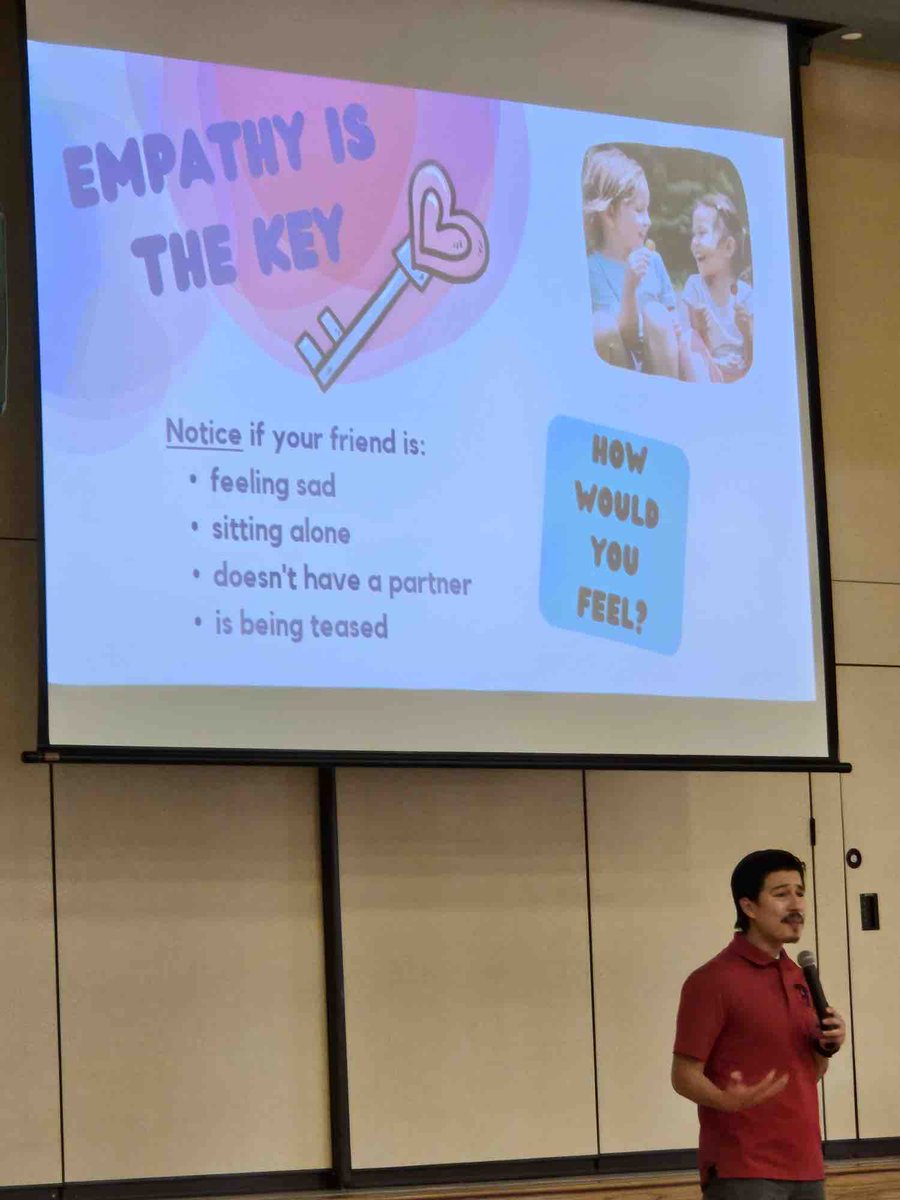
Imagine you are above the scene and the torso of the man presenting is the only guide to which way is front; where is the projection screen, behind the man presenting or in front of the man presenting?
behind

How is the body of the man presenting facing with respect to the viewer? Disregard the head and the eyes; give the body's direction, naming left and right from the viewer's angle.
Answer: facing the viewer and to the right of the viewer
